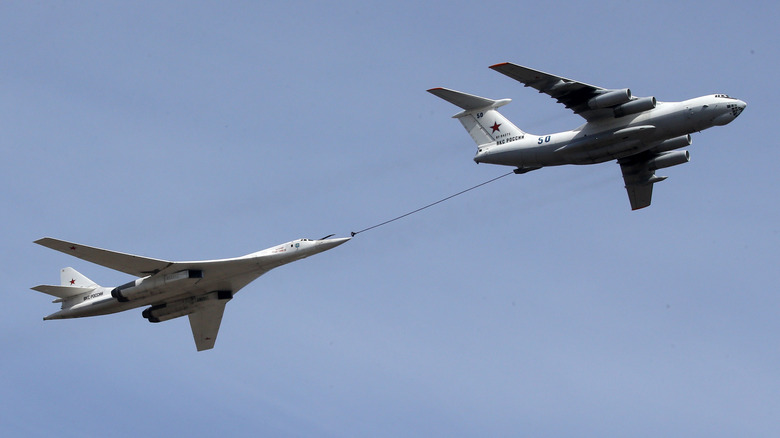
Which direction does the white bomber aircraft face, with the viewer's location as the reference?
facing the viewer and to the right of the viewer

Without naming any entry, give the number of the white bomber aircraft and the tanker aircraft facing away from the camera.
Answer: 0

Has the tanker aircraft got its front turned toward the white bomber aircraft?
no

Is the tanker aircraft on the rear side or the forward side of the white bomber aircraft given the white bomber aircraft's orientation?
on the forward side
